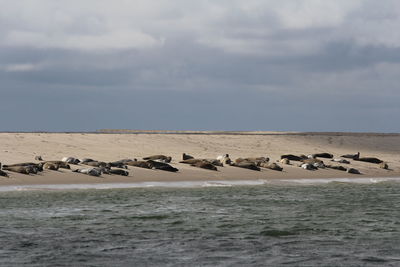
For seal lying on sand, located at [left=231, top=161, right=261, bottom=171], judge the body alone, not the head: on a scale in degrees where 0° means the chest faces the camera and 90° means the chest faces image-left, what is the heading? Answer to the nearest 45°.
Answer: approximately 315°

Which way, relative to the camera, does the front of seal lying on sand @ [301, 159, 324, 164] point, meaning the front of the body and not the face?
to the viewer's right

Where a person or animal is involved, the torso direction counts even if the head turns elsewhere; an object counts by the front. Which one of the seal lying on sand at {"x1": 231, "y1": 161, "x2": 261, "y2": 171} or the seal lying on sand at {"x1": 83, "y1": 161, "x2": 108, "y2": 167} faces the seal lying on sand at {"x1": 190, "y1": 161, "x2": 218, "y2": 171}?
the seal lying on sand at {"x1": 83, "y1": 161, "x2": 108, "y2": 167}

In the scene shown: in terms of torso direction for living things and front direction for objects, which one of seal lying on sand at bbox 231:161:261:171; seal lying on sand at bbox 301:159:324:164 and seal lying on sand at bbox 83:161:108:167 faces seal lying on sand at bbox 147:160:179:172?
seal lying on sand at bbox 83:161:108:167

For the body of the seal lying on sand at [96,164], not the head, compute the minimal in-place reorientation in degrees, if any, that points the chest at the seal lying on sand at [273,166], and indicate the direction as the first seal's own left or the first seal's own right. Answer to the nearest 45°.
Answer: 0° — it already faces it
